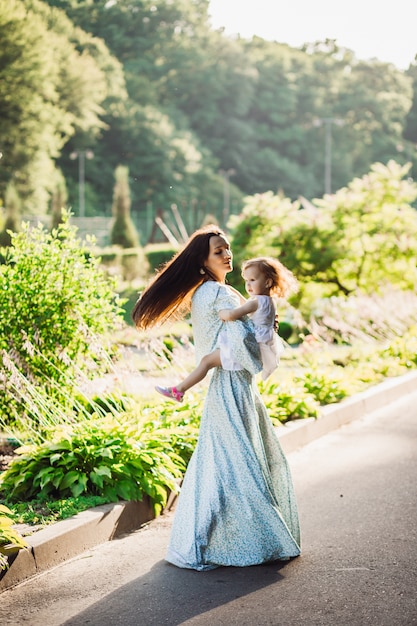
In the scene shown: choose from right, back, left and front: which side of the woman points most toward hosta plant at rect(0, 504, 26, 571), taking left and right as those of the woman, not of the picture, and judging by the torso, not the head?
back

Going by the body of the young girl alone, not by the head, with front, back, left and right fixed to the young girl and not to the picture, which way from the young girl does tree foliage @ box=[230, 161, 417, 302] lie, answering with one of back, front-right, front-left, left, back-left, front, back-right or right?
right

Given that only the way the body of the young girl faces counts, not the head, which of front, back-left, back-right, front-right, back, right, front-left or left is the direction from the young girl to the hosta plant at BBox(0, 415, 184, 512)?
front-right

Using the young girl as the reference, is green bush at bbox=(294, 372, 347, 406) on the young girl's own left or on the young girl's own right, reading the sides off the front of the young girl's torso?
on the young girl's own right

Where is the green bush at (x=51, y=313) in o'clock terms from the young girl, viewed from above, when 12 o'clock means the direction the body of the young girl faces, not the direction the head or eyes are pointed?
The green bush is roughly at 2 o'clock from the young girl.

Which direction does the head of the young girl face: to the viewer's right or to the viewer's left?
to the viewer's left

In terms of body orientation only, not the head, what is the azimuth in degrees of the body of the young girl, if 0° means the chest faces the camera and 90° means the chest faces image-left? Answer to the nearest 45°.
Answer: approximately 90°

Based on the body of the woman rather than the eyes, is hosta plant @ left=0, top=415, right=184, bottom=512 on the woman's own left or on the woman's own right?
on the woman's own left

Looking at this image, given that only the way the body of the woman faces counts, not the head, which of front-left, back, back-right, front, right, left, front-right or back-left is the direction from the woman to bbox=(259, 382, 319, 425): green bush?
left

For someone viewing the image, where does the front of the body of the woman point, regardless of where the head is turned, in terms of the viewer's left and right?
facing to the right of the viewer
